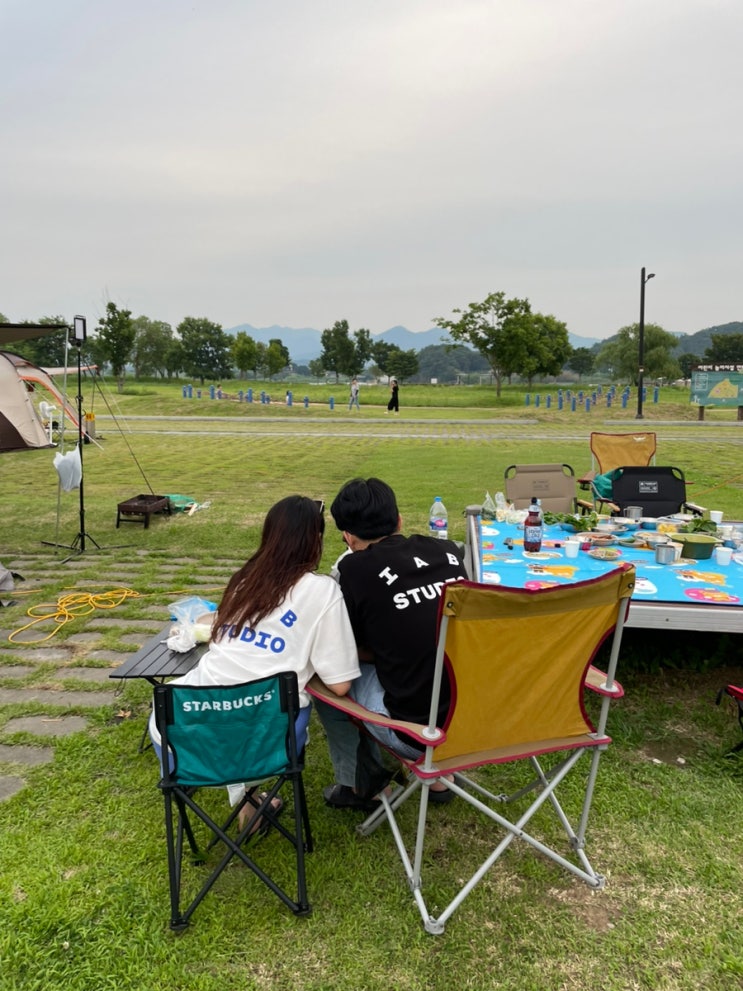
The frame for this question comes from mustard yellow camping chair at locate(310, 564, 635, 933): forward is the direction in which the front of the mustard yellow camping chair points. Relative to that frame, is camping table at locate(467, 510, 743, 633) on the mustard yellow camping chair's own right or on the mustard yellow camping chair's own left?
on the mustard yellow camping chair's own right

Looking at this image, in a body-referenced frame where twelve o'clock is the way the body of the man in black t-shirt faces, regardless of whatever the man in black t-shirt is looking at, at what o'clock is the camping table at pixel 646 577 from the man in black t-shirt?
The camping table is roughly at 3 o'clock from the man in black t-shirt.

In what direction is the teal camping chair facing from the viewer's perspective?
away from the camera

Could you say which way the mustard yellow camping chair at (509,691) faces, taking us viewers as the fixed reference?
facing away from the viewer and to the left of the viewer

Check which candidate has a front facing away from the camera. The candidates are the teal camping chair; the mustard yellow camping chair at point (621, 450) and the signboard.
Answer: the teal camping chair

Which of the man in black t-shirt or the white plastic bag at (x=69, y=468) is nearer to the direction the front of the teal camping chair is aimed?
the white plastic bag

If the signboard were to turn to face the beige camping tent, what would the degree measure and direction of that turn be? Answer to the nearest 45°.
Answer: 0° — it already faces it

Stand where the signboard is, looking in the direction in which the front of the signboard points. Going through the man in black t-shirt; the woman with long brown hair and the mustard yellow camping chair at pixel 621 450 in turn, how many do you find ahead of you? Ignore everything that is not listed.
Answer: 3

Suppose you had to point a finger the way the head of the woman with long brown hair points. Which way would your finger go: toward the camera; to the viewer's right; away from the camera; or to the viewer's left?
away from the camera

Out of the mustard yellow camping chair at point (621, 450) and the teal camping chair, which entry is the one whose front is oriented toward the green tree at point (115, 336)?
the teal camping chair
